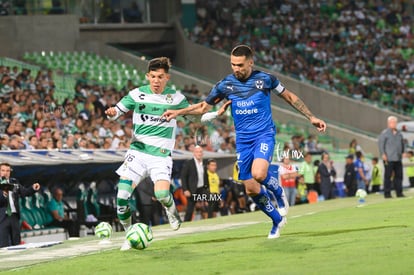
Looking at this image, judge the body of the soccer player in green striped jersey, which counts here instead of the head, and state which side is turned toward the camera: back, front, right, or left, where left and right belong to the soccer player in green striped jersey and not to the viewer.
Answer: front

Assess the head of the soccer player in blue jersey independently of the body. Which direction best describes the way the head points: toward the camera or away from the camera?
toward the camera

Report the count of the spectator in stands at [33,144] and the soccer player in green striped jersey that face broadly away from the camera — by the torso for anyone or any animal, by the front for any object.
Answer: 0

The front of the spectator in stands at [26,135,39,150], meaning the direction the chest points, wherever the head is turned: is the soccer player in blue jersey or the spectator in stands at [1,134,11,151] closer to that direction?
the soccer player in blue jersey

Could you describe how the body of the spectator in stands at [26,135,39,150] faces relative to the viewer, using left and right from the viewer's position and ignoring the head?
facing the viewer and to the right of the viewer

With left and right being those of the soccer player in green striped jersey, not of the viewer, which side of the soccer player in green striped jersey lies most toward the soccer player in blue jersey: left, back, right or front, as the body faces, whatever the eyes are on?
left

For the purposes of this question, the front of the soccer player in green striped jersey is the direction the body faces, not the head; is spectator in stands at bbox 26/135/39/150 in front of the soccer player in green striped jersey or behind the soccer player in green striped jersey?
behind
